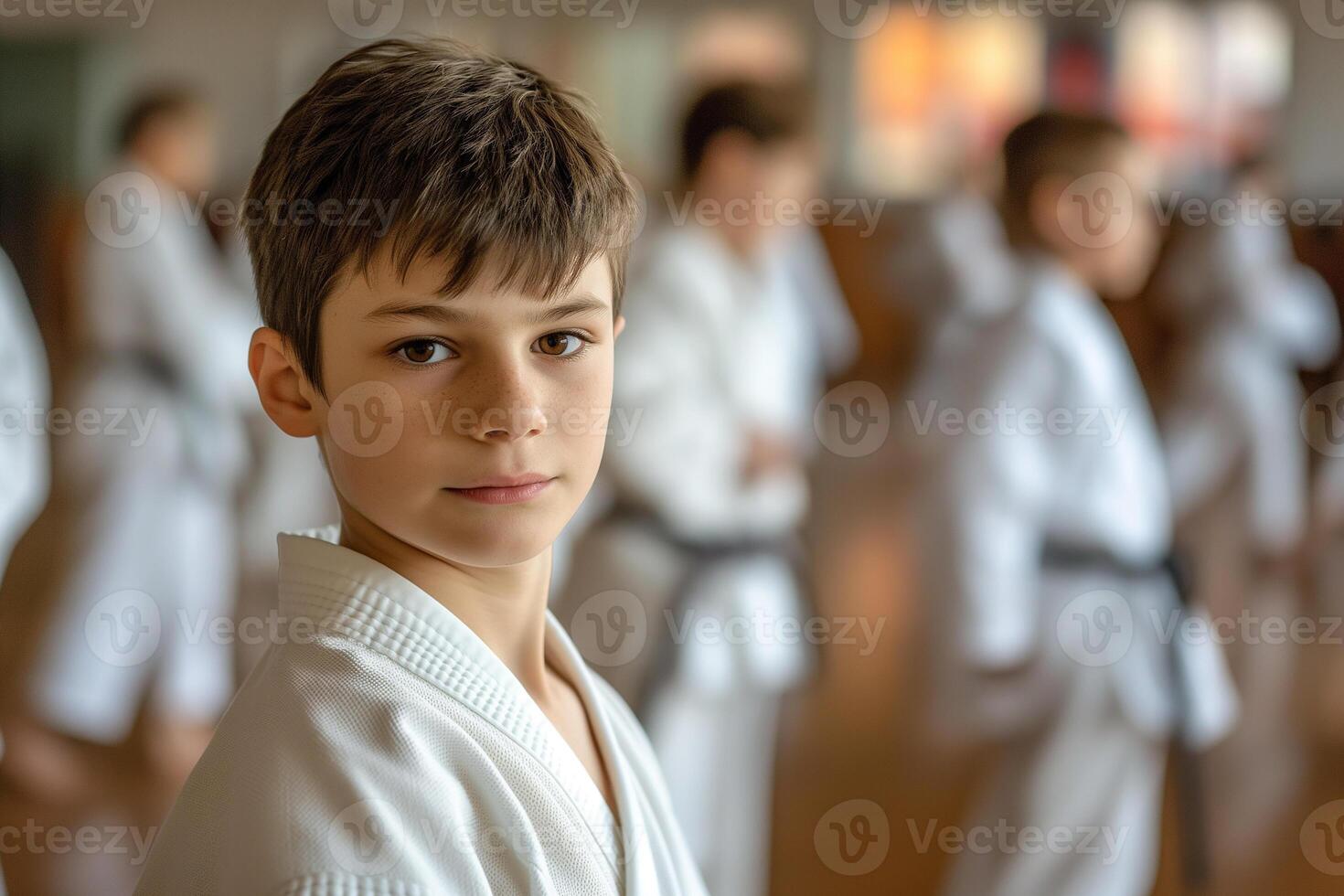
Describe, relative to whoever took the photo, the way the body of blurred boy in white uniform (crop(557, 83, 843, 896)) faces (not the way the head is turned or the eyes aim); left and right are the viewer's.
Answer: facing the viewer and to the right of the viewer

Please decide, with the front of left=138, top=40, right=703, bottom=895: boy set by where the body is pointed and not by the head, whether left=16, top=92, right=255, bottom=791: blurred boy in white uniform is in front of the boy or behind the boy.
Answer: behind

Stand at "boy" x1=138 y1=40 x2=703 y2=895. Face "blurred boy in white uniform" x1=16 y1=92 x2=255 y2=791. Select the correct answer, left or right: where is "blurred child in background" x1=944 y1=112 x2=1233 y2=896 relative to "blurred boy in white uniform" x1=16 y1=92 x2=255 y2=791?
right

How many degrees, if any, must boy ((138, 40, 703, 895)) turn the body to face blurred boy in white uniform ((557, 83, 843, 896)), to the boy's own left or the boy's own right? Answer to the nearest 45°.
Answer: approximately 135° to the boy's own left

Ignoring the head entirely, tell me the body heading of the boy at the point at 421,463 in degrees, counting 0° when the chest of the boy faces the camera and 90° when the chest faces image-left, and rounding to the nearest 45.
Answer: approximately 315°
